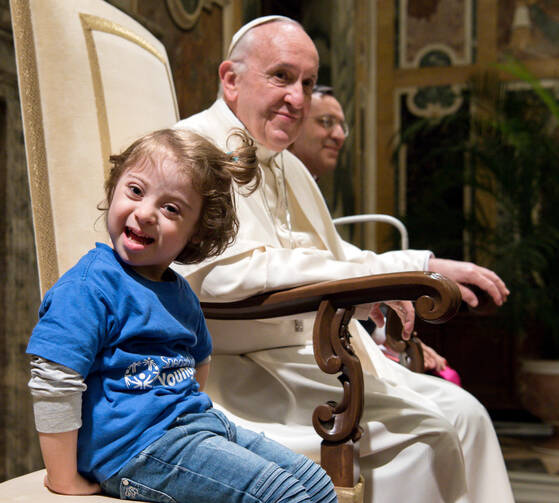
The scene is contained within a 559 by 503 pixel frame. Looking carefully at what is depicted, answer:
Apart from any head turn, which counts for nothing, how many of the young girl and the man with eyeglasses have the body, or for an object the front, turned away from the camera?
0

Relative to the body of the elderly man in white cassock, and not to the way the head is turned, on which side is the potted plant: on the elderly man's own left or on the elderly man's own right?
on the elderly man's own left

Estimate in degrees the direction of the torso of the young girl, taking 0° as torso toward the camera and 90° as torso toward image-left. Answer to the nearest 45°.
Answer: approximately 315°

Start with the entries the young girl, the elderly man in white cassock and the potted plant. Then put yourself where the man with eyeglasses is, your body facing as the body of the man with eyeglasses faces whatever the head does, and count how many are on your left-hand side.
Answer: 1

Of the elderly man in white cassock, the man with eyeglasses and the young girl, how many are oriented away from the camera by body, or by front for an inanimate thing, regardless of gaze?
0

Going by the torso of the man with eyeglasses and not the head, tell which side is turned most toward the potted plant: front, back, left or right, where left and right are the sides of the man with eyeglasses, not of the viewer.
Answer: left

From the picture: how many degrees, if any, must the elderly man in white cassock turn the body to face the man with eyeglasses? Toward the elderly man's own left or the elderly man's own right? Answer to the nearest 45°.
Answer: approximately 135° to the elderly man's own left

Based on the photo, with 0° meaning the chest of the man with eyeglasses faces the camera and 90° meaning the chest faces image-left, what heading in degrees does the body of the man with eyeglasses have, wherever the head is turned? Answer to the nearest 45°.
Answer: approximately 315°

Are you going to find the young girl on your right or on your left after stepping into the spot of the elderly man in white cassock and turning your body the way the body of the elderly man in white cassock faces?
on your right

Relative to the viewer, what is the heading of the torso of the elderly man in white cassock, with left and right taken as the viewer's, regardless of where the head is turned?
facing the viewer and to the right of the viewer
